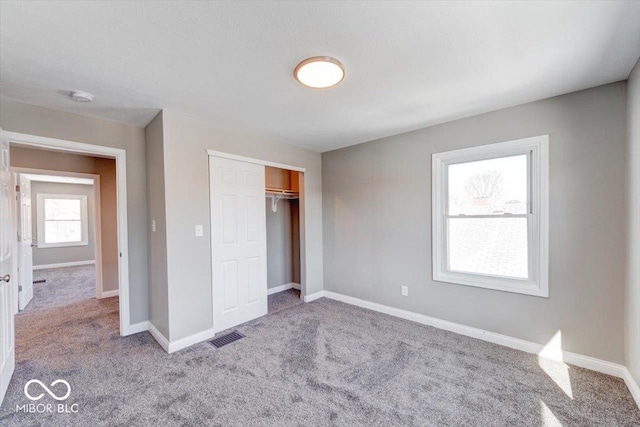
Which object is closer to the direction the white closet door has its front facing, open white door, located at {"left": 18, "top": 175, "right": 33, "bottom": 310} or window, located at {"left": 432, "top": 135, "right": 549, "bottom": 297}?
the window

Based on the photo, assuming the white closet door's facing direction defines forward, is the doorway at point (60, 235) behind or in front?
behind

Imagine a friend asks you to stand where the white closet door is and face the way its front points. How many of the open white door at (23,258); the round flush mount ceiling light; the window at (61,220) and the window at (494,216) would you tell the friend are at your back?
2

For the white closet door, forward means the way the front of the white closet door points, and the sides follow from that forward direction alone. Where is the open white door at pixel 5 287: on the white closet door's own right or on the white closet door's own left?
on the white closet door's own right

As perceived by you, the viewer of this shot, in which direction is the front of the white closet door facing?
facing the viewer and to the right of the viewer

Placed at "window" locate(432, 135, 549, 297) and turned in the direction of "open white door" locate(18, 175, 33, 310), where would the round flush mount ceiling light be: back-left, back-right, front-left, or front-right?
front-left

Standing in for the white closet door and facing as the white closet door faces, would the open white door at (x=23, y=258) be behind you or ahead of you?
behind

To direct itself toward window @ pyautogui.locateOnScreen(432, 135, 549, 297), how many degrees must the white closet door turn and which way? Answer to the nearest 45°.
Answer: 0° — it already faces it

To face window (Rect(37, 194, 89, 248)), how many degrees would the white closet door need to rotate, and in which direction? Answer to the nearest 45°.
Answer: approximately 180°

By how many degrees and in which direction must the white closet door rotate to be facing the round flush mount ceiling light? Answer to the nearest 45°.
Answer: approximately 45° to its right

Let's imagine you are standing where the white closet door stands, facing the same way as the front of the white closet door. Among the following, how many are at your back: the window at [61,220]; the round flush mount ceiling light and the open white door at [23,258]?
2

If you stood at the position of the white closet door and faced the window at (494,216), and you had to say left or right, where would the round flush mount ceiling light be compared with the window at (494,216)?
right
